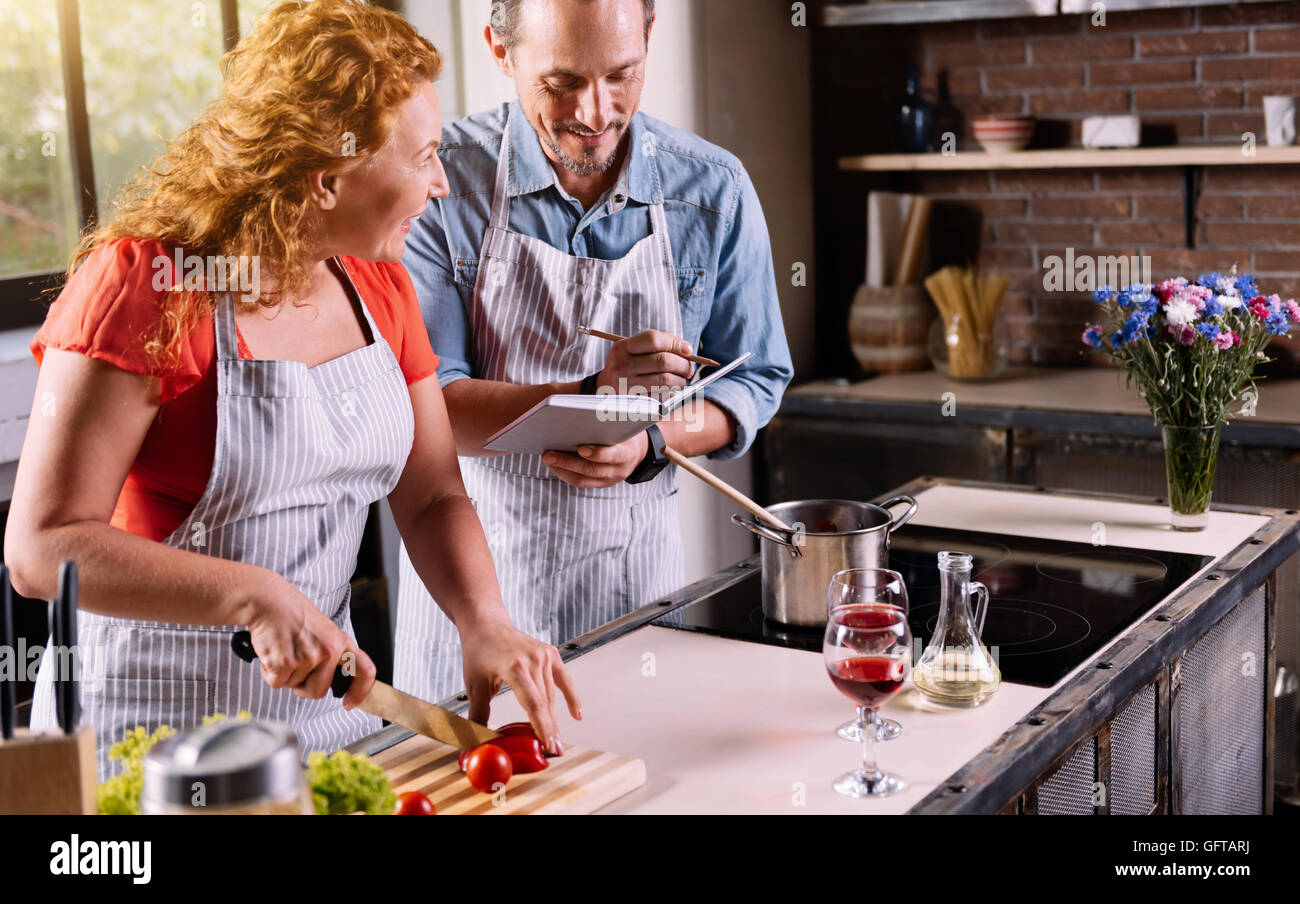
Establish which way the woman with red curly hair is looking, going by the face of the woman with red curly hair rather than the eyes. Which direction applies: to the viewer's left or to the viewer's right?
to the viewer's right

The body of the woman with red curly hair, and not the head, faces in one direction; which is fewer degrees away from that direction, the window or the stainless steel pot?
the stainless steel pot

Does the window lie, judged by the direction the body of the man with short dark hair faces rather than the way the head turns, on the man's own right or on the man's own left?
on the man's own right

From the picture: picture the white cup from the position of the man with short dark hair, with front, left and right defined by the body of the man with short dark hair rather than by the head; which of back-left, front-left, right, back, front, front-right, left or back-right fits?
back-left

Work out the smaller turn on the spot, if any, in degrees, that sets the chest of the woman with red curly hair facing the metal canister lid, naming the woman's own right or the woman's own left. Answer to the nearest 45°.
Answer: approximately 45° to the woman's own right

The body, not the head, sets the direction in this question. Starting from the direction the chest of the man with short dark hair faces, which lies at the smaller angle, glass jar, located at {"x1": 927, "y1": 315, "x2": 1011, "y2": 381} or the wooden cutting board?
the wooden cutting board

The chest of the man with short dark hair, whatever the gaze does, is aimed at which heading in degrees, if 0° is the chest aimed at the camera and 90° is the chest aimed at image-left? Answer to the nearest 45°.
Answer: approximately 0°

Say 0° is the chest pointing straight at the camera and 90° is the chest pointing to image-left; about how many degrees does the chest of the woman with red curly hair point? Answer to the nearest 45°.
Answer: approximately 315°
